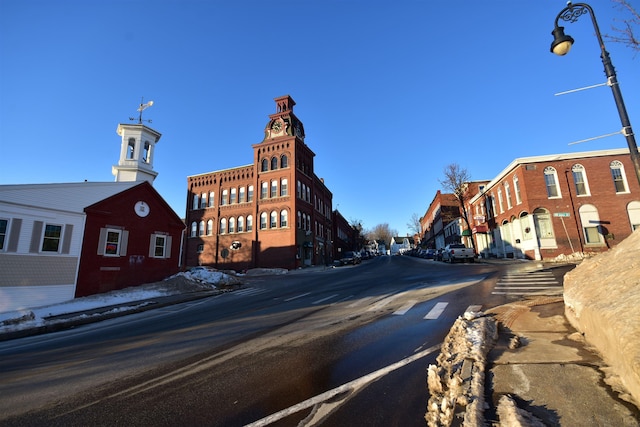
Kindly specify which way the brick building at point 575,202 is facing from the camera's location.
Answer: facing the viewer and to the left of the viewer

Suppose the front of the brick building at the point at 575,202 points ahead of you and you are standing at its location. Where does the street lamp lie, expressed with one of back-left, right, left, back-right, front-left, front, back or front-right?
front-left

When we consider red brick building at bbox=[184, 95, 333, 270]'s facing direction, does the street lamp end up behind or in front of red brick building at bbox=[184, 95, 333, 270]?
in front

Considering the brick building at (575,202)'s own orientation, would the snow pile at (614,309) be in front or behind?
in front

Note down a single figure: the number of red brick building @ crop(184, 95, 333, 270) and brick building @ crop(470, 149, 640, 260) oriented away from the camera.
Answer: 0
